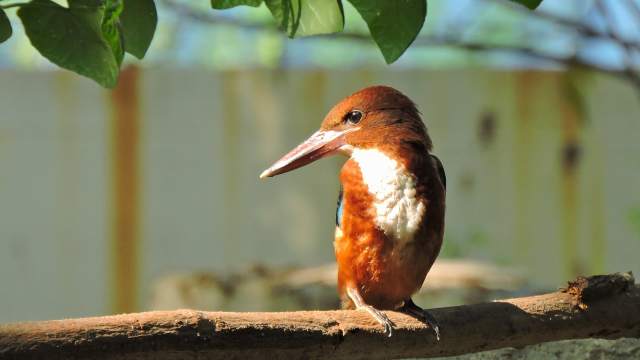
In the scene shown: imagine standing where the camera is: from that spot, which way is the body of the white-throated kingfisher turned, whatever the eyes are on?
toward the camera

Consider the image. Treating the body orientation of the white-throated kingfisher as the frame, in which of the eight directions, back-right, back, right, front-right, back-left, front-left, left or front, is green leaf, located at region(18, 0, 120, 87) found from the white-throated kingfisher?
front-right

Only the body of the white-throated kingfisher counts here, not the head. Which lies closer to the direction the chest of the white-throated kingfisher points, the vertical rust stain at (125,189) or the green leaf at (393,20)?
the green leaf

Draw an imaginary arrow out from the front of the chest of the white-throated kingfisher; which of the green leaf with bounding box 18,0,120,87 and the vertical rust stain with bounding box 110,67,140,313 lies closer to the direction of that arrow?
the green leaf

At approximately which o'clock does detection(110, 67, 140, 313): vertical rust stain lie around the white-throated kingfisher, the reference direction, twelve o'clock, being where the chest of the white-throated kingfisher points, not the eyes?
The vertical rust stain is roughly at 5 o'clock from the white-throated kingfisher.

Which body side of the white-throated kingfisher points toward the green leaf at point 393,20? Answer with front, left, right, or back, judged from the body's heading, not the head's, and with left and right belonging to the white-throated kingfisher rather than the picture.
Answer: front

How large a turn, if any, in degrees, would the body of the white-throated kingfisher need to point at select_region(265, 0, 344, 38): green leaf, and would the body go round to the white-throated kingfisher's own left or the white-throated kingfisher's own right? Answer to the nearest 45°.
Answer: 0° — it already faces it
